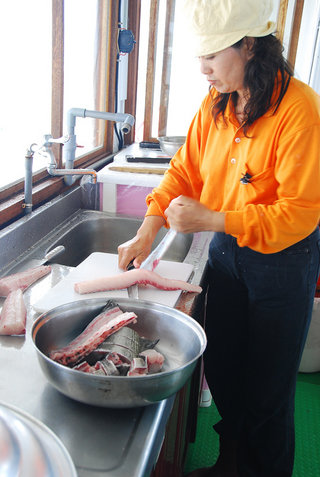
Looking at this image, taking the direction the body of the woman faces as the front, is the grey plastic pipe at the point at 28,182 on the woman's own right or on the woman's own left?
on the woman's own right

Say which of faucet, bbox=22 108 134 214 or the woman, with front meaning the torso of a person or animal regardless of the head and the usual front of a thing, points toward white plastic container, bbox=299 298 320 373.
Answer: the faucet

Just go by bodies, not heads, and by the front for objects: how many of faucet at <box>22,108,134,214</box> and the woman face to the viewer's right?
1

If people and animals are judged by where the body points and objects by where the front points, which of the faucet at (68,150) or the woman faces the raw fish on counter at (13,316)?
the woman

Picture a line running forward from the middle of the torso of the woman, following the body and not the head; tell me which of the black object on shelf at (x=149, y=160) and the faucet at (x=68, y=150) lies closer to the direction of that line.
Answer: the faucet

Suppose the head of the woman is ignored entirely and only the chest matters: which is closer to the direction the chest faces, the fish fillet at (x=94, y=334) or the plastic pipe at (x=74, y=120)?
the fish fillet

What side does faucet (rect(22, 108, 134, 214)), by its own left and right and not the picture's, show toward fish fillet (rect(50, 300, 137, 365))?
right

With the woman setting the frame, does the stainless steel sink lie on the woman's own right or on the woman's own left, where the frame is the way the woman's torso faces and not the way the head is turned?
on the woman's own right

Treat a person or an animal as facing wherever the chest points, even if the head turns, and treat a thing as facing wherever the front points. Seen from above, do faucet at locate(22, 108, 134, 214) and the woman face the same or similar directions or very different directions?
very different directions

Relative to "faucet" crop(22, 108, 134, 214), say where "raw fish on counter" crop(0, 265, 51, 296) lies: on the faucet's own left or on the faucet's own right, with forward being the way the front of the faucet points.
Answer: on the faucet's own right

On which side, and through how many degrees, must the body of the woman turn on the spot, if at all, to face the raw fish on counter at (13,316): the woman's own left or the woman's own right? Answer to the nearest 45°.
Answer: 0° — they already face it

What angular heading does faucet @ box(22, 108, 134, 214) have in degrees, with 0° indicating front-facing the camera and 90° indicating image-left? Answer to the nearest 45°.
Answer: approximately 270°

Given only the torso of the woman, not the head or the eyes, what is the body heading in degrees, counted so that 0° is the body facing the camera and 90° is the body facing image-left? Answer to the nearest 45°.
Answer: approximately 45°
